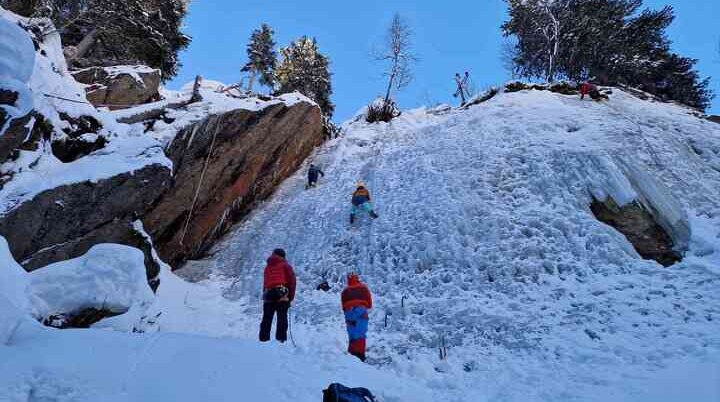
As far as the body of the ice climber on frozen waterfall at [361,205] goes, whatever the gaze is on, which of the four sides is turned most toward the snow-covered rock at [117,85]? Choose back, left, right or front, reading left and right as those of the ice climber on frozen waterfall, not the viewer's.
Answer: left

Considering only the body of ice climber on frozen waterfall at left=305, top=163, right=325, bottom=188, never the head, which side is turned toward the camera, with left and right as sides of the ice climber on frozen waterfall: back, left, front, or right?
back

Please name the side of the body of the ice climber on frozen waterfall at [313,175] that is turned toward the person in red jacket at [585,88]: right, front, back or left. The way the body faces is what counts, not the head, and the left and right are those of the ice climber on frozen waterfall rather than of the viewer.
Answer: right

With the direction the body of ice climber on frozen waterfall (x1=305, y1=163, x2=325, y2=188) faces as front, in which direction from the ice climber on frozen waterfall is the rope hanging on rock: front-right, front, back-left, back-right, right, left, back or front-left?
back-left

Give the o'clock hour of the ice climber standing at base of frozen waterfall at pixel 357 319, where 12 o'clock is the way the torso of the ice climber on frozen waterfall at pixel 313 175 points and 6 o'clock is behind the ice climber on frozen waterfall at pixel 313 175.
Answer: the ice climber standing at base of frozen waterfall at pixel 357 319 is roughly at 6 o'clock from the ice climber on frozen waterfall at pixel 313 175.

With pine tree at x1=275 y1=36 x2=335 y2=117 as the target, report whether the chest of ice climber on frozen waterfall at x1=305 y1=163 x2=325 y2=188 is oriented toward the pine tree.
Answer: yes

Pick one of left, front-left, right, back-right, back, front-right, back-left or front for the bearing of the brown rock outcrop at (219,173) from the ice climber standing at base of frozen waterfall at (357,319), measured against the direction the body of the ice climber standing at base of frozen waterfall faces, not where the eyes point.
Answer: front-left

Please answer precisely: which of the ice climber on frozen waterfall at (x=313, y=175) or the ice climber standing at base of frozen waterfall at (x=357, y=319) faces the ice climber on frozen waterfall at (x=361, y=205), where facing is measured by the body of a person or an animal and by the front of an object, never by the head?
the ice climber standing at base of frozen waterfall at (x=357, y=319)

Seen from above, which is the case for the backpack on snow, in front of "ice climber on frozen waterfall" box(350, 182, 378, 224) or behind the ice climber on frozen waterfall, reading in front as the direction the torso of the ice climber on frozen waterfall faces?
behind

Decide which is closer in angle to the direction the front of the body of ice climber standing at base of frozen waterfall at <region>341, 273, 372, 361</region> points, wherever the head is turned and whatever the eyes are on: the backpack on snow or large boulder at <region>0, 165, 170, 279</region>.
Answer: the large boulder

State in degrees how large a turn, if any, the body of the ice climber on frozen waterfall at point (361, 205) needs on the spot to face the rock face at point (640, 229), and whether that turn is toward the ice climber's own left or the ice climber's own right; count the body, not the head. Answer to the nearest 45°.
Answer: approximately 135° to the ice climber's own right

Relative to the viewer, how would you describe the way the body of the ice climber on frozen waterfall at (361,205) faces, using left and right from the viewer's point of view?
facing away from the viewer

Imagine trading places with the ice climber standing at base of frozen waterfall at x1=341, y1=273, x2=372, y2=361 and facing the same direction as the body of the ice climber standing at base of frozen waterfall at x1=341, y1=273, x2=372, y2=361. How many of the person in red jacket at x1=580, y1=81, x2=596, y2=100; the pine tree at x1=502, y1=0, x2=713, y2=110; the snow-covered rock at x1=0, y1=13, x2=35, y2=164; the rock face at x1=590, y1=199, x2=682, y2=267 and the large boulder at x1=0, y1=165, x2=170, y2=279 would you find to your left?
2

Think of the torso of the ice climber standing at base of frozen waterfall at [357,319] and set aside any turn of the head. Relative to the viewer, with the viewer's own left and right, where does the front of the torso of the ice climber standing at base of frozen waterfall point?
facing away from the viewer

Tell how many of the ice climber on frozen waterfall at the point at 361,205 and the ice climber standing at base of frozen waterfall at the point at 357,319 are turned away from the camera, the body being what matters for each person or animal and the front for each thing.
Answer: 2

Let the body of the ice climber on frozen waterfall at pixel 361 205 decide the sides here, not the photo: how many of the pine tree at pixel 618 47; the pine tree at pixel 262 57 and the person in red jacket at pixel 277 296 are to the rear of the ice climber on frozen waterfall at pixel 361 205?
1

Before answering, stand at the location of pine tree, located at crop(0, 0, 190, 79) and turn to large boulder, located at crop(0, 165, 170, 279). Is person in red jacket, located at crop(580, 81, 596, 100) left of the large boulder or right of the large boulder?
left
